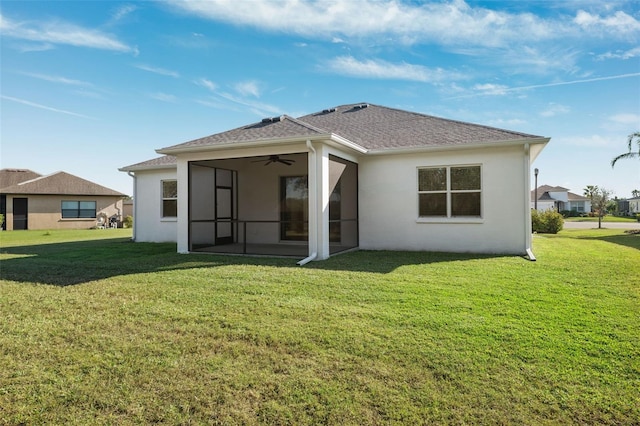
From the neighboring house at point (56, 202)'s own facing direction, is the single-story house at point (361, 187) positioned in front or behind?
behind

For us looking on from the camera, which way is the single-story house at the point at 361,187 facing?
facing away from the viewer

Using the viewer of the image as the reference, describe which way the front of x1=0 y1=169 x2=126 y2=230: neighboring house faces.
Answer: facing away from the viewer

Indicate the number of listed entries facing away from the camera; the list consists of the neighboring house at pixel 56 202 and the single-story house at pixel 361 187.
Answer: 2

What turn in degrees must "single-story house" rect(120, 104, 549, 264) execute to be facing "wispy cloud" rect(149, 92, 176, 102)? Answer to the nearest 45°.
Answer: approximately 45° to its left

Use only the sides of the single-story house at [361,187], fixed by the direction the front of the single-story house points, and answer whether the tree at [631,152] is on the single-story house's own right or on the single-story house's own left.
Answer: on the single-story house's own right
